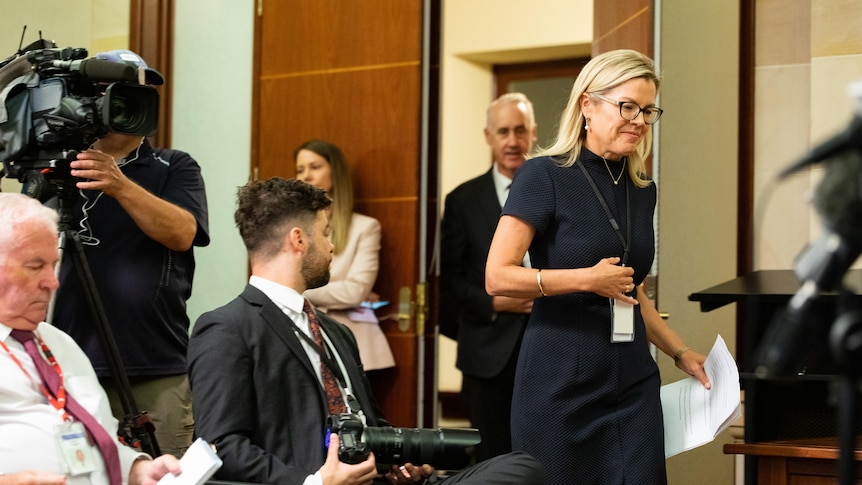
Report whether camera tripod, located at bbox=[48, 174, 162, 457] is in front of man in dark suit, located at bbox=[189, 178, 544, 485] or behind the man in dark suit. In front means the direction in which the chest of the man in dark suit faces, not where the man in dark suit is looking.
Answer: behind

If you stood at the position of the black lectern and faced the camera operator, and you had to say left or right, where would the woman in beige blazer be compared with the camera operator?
right

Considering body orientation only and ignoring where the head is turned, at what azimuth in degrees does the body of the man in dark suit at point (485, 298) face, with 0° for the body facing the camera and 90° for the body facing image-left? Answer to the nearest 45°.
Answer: approximately 315°

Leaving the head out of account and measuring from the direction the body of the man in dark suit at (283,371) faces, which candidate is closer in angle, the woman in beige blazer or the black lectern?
the black lectern

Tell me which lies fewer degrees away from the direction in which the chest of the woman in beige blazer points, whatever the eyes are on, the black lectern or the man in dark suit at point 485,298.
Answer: the black lectern

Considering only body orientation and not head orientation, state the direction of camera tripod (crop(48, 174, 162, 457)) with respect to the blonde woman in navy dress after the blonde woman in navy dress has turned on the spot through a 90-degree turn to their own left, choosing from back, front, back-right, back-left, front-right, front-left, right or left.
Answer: back-left
